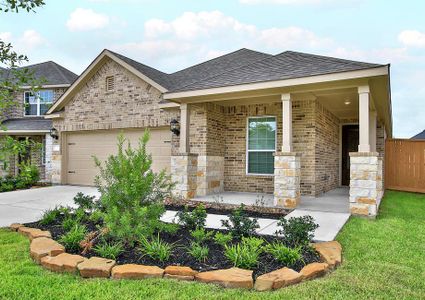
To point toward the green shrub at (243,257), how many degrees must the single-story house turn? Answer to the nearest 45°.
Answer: approximately 45° to its left

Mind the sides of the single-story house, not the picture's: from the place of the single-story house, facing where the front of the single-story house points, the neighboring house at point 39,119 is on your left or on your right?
on your right

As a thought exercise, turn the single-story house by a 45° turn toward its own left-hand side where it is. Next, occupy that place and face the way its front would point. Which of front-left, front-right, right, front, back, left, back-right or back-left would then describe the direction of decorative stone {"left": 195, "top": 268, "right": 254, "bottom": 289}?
front

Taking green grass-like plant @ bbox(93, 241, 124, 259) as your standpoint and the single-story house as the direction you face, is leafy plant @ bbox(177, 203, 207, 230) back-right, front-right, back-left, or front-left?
front-right

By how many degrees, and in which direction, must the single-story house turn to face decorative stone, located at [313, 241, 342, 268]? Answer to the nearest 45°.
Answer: approximately 45° to its left

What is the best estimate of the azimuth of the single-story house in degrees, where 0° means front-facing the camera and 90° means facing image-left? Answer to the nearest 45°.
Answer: approximately 45°

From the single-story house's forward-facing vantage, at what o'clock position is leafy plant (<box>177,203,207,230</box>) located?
The leafy plant is roughly at 11 o'clock from the single-story house.

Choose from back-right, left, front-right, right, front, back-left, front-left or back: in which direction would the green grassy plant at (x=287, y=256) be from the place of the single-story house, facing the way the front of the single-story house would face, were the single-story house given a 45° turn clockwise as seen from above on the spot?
left

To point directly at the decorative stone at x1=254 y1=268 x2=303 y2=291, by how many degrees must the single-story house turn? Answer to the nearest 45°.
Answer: approximately 45° to its left

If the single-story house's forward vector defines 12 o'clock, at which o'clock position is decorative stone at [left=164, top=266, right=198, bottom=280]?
The decorative stone is roughly at 11 o'clock from the single-story house.
